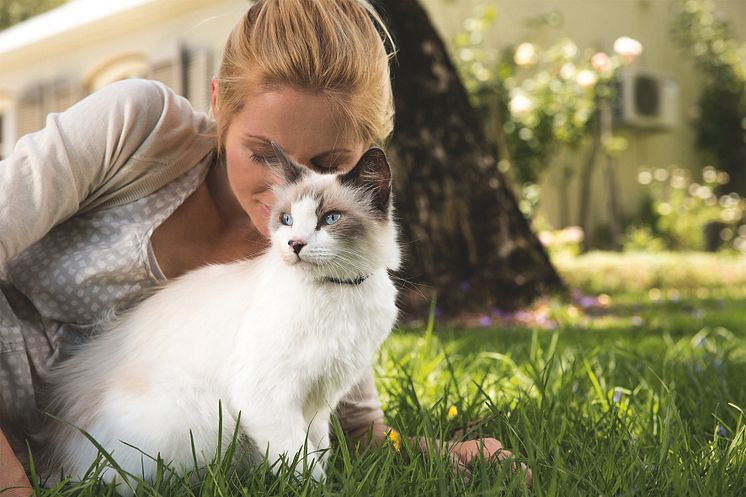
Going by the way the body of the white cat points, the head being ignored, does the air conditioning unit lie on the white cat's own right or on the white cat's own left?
on the white cat's own left

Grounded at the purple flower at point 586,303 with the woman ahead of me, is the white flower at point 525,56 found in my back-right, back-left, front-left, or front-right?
back-right

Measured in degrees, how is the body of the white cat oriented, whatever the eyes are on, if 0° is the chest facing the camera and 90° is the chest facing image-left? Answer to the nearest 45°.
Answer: approximately 315°

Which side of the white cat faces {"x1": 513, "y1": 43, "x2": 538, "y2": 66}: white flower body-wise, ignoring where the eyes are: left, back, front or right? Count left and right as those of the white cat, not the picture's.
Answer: left

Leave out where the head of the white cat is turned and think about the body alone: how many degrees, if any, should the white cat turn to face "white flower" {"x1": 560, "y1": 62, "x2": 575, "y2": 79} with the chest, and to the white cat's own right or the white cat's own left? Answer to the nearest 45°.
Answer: approximately 90° to the white cat's own left

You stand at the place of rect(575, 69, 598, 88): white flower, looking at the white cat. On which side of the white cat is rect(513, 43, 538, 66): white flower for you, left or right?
right
